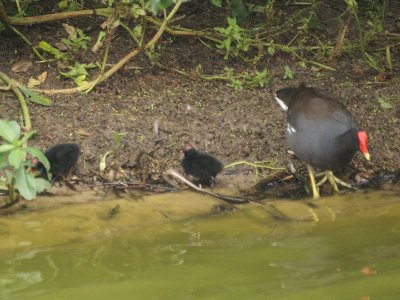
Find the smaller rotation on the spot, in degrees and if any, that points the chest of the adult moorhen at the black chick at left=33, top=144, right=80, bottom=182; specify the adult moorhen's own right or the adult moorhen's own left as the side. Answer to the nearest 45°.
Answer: approximately 135° to the adult moorhen's own right

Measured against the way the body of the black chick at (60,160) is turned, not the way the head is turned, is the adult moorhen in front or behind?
behind

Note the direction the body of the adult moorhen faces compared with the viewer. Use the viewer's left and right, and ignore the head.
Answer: facing the viewer and to the right of the viewer

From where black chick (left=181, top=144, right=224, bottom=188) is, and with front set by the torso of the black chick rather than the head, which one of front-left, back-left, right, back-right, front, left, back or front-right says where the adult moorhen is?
back

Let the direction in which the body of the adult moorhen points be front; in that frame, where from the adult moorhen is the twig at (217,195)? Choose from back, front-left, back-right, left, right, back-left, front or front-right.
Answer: right

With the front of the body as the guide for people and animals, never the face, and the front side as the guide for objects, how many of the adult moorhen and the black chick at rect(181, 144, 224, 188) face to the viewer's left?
1

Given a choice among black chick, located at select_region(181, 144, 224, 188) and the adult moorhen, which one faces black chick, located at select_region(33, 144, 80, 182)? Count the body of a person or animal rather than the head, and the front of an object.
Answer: black chick, located at select_region(181, 144, 224, 188)

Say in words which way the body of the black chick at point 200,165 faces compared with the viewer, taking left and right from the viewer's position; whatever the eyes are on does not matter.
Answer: facing to the left of the viewer

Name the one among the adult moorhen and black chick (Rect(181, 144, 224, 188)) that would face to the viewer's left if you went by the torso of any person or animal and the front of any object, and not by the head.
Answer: the black chick
